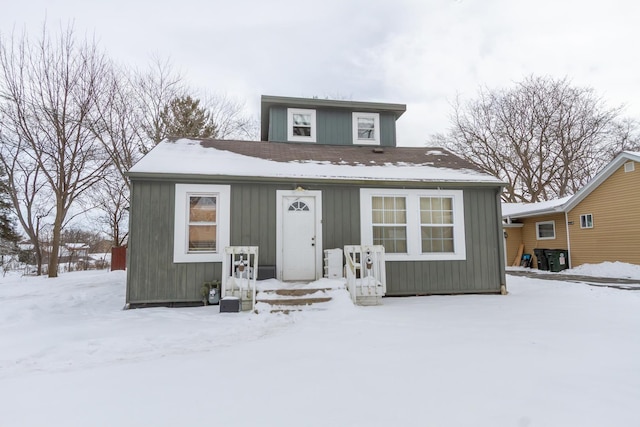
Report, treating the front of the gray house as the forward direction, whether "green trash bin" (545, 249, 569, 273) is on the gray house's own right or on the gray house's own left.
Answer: on the gray house's own left

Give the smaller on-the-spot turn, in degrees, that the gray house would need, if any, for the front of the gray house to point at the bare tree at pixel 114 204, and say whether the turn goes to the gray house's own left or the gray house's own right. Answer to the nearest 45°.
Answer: approximately 135° to the gray house's own right

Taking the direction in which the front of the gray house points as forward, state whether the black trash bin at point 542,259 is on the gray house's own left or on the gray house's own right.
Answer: on the gray house's own left

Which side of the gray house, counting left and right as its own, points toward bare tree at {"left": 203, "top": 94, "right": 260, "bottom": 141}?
back

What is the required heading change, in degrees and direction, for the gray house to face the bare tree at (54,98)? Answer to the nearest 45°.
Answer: approximately 135° to its right

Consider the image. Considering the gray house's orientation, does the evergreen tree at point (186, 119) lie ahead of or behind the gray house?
behind

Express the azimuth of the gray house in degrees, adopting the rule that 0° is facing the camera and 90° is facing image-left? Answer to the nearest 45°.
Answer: approximately 0°

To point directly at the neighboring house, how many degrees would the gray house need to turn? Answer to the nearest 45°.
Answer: approximately 135° to its left

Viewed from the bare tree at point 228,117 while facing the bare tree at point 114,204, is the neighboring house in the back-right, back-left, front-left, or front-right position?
back-left
